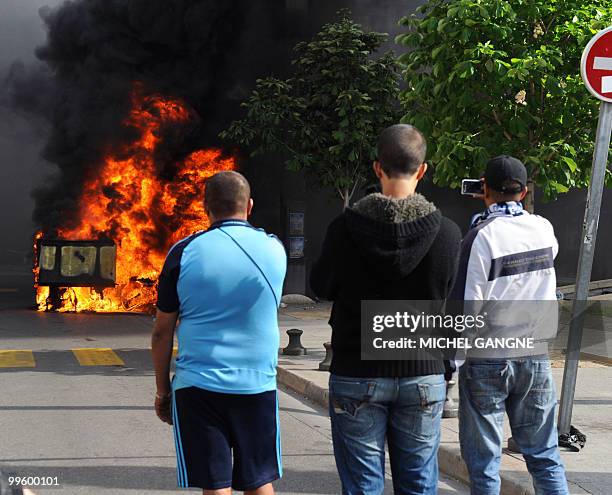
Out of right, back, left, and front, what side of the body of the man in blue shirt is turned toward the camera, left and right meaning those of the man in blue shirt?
back

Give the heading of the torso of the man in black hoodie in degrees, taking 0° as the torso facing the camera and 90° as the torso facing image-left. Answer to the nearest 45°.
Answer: approximately 180°

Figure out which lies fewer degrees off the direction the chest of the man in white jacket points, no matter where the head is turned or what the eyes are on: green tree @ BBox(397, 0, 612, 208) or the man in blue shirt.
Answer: the green tree

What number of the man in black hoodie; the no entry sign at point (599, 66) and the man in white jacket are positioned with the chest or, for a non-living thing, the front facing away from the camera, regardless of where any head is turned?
2

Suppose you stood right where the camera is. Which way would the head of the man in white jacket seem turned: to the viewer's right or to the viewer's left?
to the viewer's left

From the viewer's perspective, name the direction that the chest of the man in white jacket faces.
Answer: away from the camera

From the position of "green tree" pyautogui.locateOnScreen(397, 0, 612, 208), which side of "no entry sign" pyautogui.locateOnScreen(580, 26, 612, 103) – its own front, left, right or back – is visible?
back
